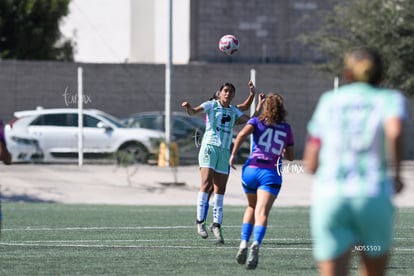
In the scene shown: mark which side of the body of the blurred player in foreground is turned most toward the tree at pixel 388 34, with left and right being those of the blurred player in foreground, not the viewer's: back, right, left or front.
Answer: front

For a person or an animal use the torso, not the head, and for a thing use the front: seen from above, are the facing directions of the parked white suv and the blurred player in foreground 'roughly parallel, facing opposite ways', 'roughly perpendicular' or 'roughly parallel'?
roughly perpendicular

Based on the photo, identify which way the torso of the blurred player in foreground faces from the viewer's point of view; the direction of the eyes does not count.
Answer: away from the camera

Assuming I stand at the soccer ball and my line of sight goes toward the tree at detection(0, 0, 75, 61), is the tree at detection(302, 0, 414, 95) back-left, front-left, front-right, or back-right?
front-right
